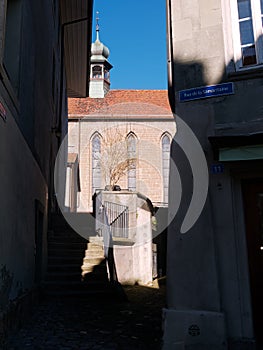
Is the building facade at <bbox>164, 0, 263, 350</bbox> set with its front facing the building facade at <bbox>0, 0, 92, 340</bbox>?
no

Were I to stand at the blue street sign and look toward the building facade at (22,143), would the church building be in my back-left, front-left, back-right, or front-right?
front-right

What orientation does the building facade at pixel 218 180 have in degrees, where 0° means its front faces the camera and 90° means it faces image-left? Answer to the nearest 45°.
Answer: approximately 45°

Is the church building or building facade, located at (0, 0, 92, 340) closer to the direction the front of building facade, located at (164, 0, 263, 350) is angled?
the building facade

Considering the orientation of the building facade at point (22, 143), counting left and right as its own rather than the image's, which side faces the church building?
left

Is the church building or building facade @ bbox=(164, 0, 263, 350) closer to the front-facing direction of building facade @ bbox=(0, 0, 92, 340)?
the building facade

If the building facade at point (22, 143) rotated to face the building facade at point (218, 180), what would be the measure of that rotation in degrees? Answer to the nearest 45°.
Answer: approximately 45° to its right

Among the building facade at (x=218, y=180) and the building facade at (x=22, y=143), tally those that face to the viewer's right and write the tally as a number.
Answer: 1

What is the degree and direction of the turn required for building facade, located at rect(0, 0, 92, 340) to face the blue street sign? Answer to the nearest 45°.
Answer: approximately 45° to its right

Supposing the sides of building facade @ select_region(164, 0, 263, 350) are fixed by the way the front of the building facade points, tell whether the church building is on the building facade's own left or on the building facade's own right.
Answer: on the building facade's own right

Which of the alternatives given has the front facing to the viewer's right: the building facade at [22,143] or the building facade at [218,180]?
the building facade at [22,143]

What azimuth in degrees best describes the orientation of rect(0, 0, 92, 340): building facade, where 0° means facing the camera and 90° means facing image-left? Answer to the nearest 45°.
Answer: approximately 270°
